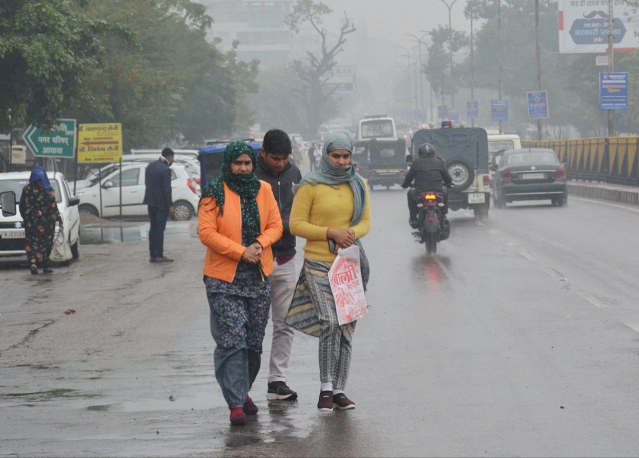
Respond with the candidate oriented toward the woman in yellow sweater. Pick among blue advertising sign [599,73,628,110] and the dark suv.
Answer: the blue advertising sign

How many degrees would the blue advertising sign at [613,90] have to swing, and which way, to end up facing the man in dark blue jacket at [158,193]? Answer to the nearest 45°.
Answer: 0° — it already faces them

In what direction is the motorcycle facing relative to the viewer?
away from the camera

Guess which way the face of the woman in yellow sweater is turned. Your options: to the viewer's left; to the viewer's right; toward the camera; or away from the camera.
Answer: toward the camera

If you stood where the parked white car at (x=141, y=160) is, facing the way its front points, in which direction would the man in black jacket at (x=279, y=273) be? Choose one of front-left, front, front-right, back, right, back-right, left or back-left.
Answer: left

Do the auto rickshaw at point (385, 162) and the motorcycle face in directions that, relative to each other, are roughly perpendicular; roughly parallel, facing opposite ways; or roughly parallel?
roughly parallel

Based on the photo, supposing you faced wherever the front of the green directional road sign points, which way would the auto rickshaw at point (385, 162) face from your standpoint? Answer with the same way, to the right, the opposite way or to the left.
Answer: the opposite way

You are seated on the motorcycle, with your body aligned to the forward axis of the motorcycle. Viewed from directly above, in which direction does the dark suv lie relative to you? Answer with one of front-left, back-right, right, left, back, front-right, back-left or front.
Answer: front

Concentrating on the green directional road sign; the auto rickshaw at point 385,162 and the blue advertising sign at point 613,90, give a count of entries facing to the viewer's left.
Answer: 0

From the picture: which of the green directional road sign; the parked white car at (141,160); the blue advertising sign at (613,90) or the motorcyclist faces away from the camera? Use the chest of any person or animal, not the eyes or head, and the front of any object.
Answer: the motorcyclist

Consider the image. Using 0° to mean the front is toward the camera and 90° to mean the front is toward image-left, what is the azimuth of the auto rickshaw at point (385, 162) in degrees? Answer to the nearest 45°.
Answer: approximately 180°

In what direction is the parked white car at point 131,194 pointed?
to the viewer's left

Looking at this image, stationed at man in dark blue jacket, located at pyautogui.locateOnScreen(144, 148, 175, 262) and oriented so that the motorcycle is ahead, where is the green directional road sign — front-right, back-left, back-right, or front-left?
back-left

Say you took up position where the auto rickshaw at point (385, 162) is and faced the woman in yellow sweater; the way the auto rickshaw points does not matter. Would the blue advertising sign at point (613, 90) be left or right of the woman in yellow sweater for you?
left

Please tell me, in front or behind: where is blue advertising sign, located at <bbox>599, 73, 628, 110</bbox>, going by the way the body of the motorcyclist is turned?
in front

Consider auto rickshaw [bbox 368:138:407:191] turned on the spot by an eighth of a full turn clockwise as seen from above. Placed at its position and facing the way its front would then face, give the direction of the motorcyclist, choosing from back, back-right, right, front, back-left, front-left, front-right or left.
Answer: back-right

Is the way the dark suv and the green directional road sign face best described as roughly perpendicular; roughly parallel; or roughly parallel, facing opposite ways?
roughly parallel, facing opposite ways

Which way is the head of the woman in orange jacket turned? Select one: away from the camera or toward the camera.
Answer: toward the camera

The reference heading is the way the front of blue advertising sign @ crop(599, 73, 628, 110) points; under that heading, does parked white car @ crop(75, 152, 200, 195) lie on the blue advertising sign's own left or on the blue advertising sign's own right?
on the blue advertising sign's own right

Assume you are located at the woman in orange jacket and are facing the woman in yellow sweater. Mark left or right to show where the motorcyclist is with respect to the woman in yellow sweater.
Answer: left

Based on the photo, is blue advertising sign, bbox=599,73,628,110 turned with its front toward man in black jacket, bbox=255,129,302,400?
yes

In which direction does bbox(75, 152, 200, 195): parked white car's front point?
to the viewer's left
